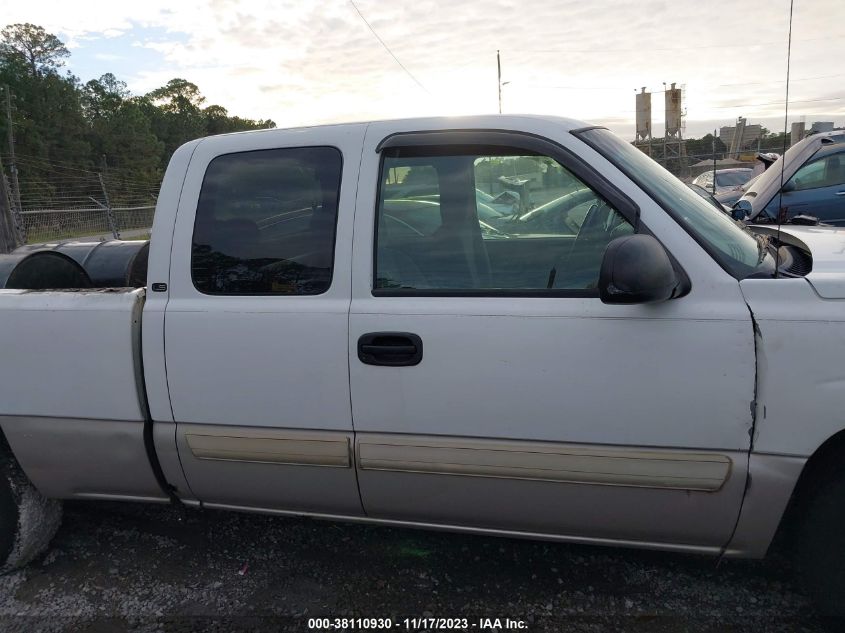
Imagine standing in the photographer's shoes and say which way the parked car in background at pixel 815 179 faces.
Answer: facing to the left of the viewer

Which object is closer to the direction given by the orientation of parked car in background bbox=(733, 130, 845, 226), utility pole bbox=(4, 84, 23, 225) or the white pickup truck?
the utility pole

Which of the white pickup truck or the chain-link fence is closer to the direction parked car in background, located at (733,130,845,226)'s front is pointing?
the chain-link fence

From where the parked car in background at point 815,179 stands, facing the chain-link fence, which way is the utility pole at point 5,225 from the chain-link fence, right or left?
left

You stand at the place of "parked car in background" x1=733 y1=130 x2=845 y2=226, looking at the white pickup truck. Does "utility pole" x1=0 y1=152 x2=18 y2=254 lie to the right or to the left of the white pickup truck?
right

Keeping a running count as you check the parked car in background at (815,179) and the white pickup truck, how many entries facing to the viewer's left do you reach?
1

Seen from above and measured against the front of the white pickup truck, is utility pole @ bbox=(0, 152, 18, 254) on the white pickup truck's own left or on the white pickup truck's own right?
on the white pickup truck's own left

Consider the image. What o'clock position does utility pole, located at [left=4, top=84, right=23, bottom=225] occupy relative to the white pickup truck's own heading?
The utility pole is roughly at 8 o'clock from the white pickup truck.

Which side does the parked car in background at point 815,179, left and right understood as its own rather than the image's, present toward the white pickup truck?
left

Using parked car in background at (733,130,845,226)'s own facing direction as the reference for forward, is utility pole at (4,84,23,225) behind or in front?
in front

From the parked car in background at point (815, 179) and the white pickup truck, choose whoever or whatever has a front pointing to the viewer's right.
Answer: the white pickup truck

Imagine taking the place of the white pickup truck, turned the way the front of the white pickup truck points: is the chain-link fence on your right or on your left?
on your left

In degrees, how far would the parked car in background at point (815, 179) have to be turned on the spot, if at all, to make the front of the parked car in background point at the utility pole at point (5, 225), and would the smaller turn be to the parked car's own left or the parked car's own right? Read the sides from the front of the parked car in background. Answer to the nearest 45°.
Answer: approximately 45° to the parked car's own left

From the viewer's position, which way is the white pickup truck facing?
facing to the right of the viewer

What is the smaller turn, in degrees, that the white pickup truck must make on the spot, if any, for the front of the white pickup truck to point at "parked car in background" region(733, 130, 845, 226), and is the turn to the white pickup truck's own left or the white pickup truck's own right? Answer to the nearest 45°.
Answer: approximately 45° to the white pickup truck's own left
